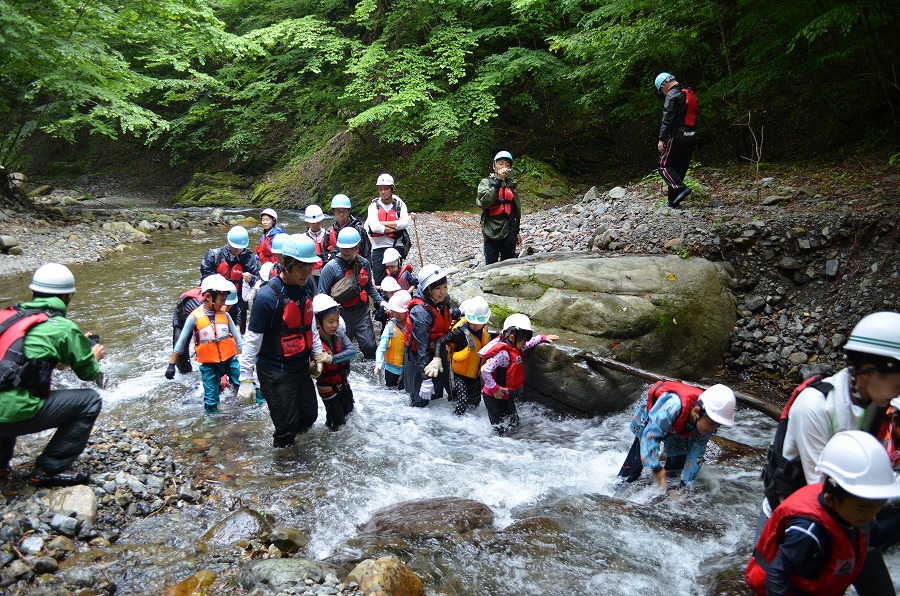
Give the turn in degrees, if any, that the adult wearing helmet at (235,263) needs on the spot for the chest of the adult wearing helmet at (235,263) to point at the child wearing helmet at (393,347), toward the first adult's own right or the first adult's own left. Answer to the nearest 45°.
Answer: approximately 45° to the first adult's own left

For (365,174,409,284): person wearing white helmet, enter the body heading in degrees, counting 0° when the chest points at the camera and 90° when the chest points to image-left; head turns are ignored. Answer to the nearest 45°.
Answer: approximately 0°
